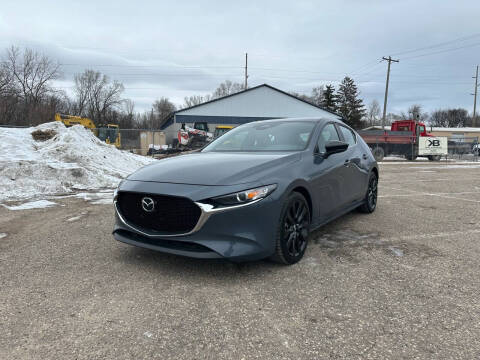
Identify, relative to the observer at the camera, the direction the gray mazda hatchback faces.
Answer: facing the viewer and to the left of the viewer

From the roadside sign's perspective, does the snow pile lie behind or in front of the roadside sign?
in front

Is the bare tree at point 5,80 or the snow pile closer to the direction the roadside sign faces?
the snow pile

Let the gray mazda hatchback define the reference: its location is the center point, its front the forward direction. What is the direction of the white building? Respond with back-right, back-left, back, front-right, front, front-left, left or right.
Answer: back-right

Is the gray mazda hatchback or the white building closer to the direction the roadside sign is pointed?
the gray mazda hatchback

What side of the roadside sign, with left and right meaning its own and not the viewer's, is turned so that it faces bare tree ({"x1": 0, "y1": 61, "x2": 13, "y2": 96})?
right

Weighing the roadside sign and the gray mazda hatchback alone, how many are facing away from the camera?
0

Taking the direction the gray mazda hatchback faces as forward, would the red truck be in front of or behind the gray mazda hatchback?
behind

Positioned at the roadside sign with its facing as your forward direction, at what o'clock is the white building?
The white building is roughly at 4 o'clock from the roadside sign.

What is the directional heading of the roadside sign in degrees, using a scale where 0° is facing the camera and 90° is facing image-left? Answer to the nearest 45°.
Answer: approximately 0°

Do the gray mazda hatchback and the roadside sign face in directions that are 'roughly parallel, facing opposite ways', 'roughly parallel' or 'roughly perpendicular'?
roughly parallel
